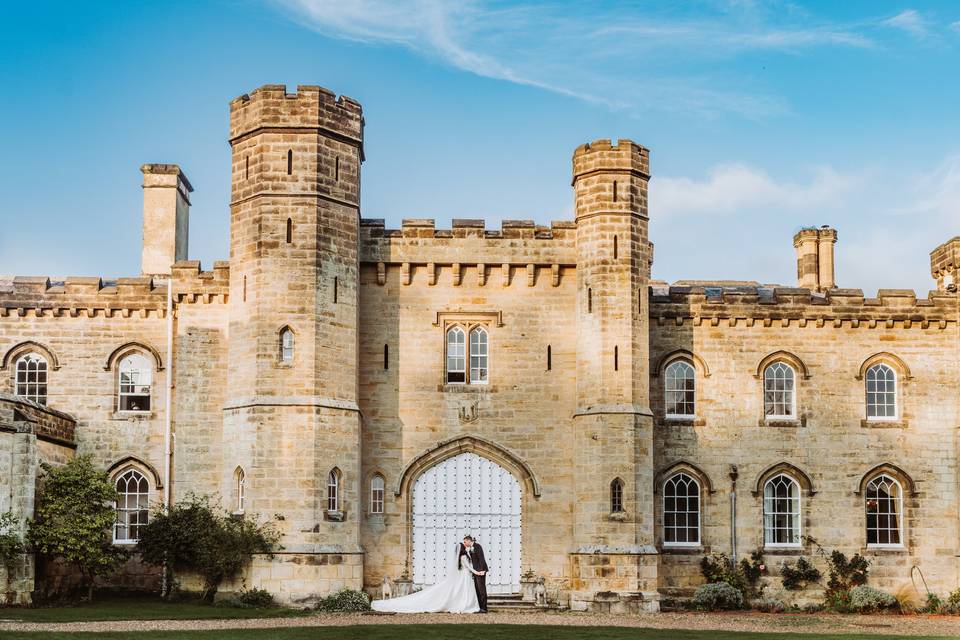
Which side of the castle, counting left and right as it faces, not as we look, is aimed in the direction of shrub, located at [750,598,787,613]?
left

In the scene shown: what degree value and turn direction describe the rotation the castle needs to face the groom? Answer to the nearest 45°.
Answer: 0° — it already faces them

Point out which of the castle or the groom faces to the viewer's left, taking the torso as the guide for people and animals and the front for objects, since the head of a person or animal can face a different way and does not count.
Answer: the groom

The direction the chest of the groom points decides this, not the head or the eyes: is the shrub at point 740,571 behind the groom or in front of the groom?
behind

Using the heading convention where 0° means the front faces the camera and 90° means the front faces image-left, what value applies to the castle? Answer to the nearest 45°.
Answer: approximately 0°

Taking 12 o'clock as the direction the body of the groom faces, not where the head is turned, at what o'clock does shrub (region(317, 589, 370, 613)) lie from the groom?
The shrub is roughly at 12 o'clock from the groom.

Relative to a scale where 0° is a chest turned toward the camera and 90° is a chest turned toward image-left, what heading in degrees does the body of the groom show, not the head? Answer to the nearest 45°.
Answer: approximately 90°

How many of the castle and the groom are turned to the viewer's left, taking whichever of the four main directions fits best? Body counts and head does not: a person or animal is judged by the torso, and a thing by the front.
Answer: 1

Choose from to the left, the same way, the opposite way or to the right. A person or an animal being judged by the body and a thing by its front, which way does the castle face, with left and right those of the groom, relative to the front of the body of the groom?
to the left
